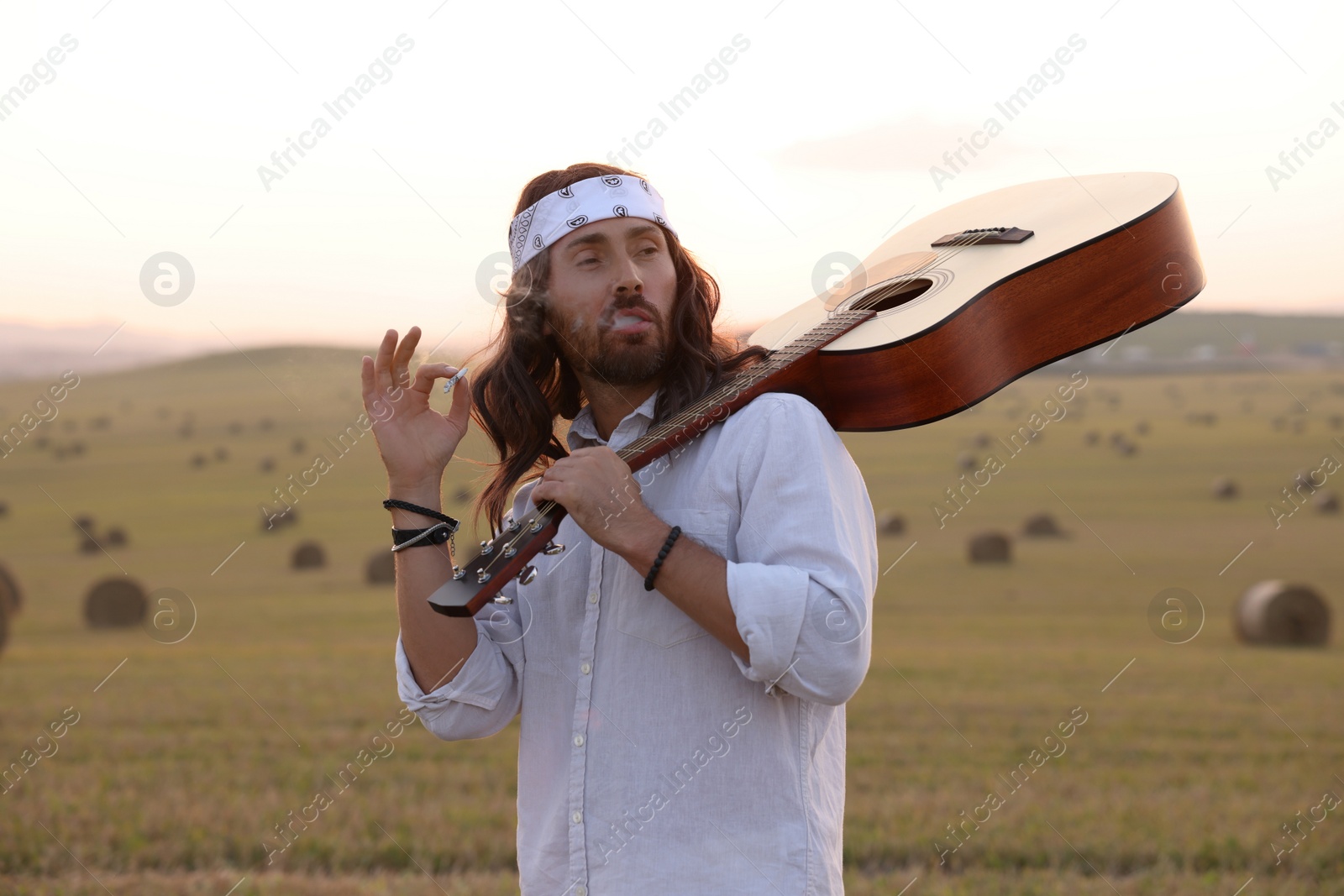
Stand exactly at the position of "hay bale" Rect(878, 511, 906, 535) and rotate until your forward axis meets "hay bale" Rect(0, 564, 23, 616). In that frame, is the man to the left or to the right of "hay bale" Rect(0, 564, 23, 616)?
left

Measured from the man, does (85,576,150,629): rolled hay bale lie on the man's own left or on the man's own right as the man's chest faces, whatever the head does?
on the man's own right

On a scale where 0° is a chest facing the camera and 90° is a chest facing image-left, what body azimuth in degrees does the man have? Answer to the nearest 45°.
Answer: approximately 45°

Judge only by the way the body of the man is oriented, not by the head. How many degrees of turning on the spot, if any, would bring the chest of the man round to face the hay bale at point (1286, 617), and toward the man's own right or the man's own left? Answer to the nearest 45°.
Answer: approximately 180°

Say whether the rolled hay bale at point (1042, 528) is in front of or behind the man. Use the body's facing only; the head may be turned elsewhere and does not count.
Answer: behind

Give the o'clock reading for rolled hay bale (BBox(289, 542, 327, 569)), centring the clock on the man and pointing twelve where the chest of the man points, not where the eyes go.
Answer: The rolled hay bale is roughly at 4 o'clock from the man.

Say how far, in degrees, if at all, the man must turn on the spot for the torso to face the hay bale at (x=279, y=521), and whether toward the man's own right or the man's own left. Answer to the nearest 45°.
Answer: approximately 135° to the man's own right

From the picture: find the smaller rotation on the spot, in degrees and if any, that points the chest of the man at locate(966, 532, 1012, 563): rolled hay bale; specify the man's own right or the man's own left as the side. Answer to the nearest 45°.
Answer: approximately 135° to the man's own right

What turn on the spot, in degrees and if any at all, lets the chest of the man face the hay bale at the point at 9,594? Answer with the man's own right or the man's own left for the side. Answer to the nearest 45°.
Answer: approximately 90° to the man's own right

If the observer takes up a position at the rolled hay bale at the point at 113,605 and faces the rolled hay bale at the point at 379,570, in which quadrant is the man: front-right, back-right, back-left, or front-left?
back-right

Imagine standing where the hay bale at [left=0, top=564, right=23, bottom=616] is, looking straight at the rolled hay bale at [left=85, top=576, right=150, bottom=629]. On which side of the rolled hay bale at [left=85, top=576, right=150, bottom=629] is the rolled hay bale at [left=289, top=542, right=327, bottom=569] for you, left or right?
left
